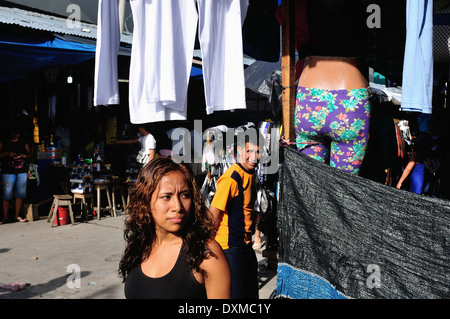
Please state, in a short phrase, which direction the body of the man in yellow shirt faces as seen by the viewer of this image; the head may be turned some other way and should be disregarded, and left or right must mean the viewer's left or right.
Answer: facing the viewer and to the right of the viewer

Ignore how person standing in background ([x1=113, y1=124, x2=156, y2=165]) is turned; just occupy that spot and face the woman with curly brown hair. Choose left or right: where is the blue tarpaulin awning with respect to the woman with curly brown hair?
right

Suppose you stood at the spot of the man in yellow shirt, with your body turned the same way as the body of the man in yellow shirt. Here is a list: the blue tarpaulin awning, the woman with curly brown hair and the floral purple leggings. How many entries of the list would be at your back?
1

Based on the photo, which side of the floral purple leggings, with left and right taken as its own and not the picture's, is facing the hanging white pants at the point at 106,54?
left

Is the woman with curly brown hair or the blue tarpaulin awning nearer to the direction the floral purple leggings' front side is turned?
the blue tarpaulin awning

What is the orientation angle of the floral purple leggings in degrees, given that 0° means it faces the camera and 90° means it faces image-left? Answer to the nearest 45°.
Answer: approximately 180°

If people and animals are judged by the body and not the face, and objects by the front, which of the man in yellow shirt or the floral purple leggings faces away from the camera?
the floral purple leggings

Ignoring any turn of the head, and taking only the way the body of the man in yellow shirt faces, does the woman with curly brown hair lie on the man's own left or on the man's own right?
on the man's own right

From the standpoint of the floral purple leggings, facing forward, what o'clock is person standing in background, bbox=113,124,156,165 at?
The person standing in background is roughly at 11 o'clock from the floral purple leggings.

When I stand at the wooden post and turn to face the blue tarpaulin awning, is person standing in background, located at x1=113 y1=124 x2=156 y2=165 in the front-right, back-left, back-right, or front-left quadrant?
front-right

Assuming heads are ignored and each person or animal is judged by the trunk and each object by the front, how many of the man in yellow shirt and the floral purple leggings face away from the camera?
1
